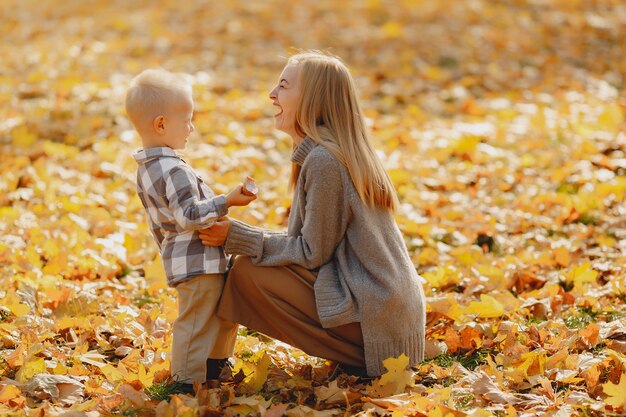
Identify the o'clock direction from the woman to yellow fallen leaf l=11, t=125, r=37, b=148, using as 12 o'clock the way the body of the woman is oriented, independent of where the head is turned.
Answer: The yellow fallen leaf is roughly at 2 o'clock from the woman.

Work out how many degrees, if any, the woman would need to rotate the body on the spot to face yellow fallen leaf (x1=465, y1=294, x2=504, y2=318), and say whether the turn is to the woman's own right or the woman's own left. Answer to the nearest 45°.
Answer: approximately 135° to the woman's own right

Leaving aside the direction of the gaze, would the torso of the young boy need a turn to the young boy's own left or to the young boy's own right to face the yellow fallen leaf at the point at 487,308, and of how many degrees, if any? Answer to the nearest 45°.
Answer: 0° — they already face it

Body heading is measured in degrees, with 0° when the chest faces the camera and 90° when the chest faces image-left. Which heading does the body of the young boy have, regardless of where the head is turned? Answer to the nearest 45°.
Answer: approximately 270°

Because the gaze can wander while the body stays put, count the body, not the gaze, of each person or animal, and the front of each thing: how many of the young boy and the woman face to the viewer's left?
1

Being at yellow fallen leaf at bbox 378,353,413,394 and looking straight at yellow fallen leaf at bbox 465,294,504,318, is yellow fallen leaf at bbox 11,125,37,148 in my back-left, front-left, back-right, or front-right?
front-left

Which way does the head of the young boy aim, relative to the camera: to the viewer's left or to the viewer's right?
to the viewer's right

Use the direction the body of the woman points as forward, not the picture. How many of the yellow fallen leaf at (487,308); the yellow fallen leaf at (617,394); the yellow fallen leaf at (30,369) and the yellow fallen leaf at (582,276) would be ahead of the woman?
1

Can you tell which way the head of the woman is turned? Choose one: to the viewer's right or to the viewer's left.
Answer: to the viewer's left

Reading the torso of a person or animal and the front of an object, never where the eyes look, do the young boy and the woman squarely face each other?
yes

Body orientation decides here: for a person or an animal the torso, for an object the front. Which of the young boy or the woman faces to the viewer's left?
the woman

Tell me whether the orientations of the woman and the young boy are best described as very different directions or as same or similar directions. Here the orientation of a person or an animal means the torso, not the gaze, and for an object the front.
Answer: very different directions

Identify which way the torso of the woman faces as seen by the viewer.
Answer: to the viewer's left

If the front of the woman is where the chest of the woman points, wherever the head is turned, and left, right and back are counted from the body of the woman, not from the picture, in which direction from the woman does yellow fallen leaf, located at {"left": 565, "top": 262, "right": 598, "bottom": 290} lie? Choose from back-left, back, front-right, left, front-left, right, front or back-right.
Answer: back-right
